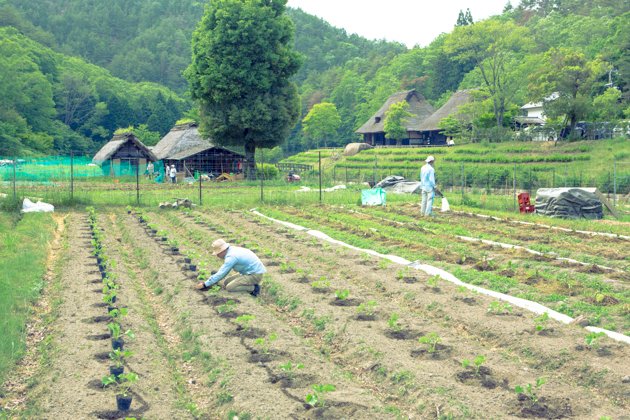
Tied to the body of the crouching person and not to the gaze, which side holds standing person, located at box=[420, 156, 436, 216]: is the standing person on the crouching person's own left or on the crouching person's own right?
on the crouching person's own right

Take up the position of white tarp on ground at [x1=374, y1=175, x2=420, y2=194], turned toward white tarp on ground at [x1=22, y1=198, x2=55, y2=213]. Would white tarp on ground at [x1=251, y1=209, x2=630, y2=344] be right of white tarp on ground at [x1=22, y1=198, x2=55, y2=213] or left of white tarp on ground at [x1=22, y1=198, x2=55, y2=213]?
left

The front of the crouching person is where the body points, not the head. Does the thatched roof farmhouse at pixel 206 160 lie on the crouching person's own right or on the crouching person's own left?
on the crouching person's own right

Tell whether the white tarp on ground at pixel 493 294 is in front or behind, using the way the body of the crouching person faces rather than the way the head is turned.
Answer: behind

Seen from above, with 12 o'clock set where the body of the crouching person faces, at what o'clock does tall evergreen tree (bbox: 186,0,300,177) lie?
The tall evergreen tree is roughly at 3 o'clock from the crouching person.

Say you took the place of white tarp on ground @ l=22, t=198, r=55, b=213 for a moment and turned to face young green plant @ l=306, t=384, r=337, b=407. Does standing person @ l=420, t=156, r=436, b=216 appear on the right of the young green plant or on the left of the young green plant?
left

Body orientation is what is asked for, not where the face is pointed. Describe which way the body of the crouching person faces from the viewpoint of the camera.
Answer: to the viewer's left

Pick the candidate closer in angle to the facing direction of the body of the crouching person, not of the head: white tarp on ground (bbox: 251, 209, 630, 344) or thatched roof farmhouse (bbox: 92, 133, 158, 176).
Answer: the thatched roof farmhouse

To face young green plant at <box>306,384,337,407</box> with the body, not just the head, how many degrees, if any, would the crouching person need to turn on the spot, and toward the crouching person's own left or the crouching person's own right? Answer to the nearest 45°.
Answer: approximately 90° to the crouching person's own left

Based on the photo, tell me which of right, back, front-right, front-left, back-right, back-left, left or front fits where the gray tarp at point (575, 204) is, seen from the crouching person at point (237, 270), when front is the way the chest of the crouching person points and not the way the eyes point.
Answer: back-right
